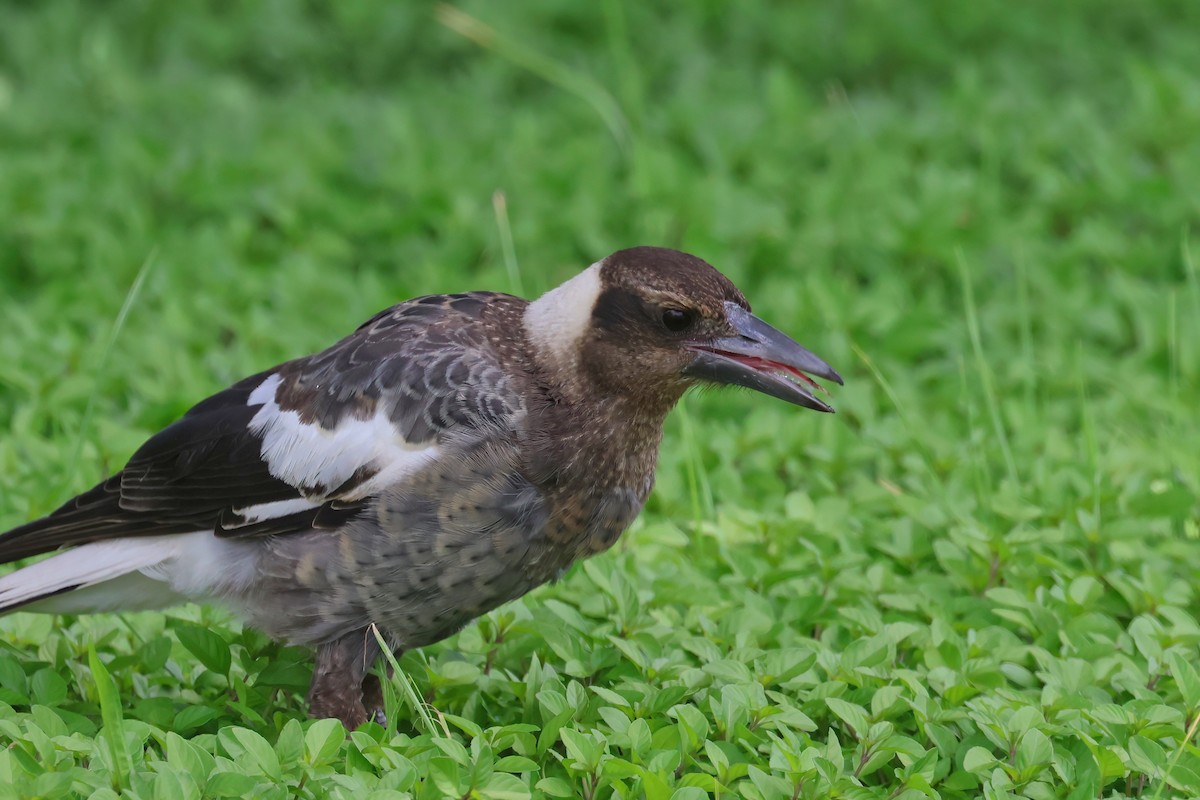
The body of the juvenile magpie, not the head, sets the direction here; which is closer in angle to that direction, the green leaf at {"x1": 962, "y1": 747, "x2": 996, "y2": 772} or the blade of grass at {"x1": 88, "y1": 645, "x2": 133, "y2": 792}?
the green leaf

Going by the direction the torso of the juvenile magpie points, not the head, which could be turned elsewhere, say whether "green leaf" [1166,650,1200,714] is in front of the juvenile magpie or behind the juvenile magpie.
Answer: in front

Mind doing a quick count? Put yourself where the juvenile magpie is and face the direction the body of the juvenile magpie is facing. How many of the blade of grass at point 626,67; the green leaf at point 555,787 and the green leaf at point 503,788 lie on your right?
2

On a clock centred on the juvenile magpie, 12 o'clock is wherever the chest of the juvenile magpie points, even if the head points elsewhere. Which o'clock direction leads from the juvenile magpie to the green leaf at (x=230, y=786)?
The green leaf is roughly at 4 o'clock from the juvenile magpie.

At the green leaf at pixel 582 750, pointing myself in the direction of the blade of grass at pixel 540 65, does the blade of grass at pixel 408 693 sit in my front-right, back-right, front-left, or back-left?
front-left

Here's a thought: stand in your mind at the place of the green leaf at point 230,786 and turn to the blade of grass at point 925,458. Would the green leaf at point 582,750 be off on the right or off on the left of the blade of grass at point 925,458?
right

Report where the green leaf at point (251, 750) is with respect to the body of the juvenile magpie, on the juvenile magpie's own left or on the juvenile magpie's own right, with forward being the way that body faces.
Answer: on the juvenile magpie's own right

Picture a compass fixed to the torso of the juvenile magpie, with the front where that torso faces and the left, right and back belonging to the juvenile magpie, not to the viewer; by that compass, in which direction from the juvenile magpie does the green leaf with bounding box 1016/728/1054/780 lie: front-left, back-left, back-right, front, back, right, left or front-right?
front-right

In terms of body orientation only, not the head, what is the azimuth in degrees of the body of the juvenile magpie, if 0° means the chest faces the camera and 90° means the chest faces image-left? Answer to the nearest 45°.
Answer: approximately 270°

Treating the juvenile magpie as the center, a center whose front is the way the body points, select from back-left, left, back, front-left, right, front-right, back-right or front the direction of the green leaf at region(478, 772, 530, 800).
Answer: right

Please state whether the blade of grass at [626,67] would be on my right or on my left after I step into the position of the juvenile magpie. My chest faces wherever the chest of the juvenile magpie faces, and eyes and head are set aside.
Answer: on my left

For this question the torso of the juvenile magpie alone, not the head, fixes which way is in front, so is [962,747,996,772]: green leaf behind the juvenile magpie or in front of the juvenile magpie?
in front

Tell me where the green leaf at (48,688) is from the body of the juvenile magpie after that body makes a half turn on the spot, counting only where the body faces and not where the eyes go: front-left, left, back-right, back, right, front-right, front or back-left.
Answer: front
